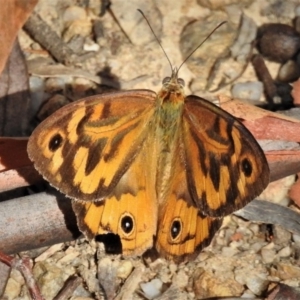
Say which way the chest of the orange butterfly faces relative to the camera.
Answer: away from the camera

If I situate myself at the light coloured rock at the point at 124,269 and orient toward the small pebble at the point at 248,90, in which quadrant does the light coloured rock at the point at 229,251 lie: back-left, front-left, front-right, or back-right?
front-right

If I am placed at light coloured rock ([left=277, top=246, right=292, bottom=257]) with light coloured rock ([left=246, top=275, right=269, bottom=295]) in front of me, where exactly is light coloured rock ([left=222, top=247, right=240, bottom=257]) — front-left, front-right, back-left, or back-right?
front-right

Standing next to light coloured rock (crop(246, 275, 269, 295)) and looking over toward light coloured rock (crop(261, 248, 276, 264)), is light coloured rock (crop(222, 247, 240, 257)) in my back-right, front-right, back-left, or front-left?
front-left

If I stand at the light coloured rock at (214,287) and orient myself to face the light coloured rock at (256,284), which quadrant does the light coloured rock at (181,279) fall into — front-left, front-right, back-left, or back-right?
back-left

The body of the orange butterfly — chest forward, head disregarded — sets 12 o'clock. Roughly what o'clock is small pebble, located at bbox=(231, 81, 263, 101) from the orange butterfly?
The small pebble is roughly at 1 o'clock from the orange butterfly.

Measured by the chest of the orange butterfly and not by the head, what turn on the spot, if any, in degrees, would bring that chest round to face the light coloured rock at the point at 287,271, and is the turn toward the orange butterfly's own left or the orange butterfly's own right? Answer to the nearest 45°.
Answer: approximately 90° to the orange butterfly's own right

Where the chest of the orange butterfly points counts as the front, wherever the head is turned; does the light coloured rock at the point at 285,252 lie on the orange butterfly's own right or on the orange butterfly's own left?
on the orange butterfly's own right

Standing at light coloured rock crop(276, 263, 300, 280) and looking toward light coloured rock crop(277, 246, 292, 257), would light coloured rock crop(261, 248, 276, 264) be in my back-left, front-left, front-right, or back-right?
front-left

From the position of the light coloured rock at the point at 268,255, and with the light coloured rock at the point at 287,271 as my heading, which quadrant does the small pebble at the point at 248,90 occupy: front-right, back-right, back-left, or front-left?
back-left

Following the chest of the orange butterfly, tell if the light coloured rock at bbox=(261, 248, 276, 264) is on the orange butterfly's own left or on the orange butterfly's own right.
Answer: on the orange butterfly's own right
